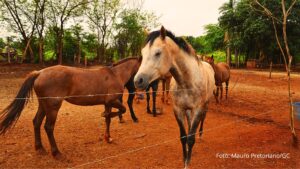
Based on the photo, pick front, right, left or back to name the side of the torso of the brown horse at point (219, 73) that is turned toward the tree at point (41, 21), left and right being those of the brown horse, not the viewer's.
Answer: right

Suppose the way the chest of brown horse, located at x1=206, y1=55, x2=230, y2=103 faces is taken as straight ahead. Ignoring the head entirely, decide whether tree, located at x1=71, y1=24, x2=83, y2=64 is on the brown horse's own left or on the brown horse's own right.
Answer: on the brown horse's own right

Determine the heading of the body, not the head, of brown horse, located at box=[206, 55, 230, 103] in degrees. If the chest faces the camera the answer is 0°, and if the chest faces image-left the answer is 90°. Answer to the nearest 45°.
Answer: approximately 45°

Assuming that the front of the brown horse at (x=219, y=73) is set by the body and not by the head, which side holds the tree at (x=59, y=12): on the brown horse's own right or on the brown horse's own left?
on the brown horse's own right

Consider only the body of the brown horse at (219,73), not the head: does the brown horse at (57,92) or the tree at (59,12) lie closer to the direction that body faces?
the brown horse
